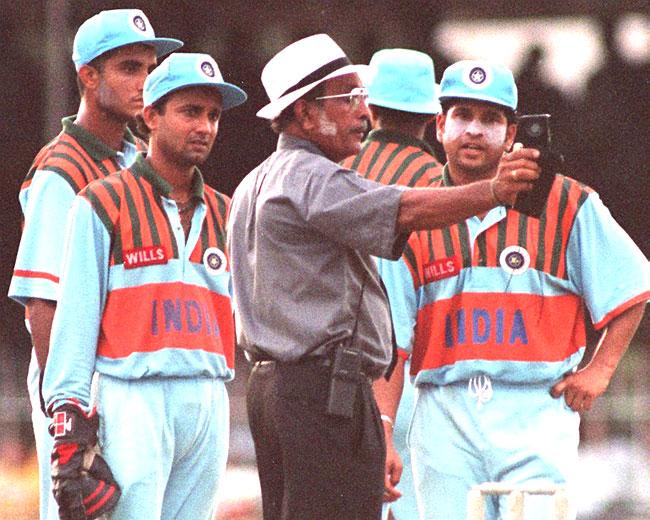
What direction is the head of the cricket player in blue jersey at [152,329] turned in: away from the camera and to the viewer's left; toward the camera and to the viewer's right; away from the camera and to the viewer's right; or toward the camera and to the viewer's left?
toward the camera and to the viewer's right

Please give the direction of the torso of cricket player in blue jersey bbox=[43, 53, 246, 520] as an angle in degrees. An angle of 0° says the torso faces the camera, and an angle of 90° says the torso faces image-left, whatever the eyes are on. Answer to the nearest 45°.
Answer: approximately 315°

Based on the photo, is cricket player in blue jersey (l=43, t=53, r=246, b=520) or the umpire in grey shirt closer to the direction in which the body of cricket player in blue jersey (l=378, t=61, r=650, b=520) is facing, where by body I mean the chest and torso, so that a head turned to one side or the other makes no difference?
the umpire in grey shirt

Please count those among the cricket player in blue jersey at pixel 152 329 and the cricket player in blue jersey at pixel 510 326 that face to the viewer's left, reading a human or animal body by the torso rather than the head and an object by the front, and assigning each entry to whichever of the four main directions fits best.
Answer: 0

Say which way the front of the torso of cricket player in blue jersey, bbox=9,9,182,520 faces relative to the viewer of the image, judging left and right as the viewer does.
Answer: facing the viewer and to the right of the viewer

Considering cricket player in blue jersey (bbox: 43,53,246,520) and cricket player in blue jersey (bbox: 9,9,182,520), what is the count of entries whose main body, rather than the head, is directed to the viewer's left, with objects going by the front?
0

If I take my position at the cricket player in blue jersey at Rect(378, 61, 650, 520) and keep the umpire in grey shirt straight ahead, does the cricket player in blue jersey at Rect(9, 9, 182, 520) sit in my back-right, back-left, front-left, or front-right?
front-right

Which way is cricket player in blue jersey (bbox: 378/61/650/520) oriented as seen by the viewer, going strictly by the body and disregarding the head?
toward the camera

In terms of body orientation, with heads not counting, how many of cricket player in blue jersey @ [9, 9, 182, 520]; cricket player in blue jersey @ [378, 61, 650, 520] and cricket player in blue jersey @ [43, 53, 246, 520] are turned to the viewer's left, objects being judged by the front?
0

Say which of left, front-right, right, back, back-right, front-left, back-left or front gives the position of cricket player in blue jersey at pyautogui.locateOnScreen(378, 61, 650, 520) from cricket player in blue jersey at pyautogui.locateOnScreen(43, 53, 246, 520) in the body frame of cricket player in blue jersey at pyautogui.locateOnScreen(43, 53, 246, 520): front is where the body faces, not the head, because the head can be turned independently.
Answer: front-left

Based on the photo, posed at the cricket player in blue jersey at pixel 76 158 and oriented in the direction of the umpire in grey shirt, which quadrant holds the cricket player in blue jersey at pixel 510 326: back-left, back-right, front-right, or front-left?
front-left
